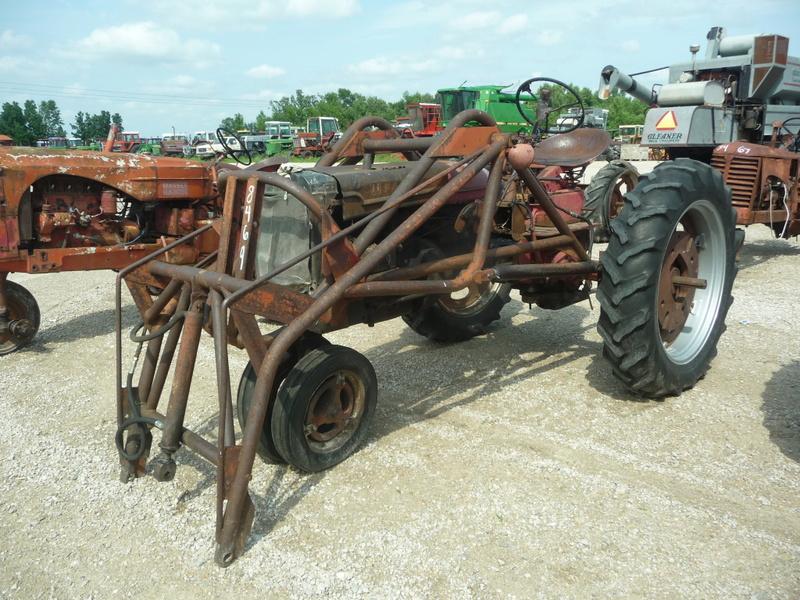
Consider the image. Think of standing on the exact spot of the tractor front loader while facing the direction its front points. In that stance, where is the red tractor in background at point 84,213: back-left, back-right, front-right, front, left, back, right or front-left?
right

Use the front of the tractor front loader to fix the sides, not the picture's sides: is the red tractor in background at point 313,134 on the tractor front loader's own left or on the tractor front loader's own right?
on the tractor front loader's own right

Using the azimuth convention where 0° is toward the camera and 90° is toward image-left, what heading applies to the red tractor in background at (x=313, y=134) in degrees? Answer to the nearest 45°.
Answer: approximately 45°

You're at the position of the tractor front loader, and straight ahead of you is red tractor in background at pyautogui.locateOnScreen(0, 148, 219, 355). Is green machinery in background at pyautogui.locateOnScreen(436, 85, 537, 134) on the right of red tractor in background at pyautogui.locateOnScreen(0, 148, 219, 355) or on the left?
right

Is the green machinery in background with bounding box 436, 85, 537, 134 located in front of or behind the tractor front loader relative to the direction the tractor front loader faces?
behind

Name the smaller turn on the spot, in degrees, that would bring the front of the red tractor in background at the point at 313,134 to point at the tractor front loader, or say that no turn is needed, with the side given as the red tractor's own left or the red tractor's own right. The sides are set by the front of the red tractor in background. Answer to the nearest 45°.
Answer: approximately 45° to the red tractor's own left

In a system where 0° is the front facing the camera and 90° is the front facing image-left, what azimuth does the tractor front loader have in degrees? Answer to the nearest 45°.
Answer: approximately 45°
